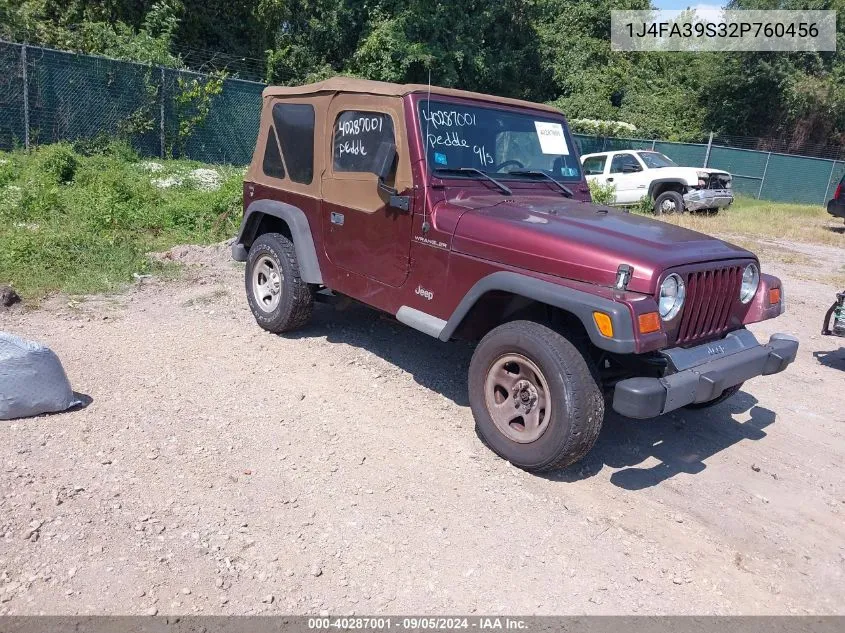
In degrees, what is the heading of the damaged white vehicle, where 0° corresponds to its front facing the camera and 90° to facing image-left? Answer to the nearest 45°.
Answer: approximately 315°

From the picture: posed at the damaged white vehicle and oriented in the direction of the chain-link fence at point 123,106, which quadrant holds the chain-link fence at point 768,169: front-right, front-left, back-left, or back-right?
back-right

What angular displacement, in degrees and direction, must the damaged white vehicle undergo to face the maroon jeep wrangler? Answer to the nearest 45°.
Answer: approximately 45° to its right

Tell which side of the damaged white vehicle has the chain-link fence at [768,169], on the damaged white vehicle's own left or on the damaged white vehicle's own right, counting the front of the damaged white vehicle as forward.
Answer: on the damaged white vehicle's own left

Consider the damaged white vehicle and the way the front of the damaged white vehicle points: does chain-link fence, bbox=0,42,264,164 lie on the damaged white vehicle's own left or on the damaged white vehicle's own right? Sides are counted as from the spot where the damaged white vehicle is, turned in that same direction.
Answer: on the damaged white vehicle's own right

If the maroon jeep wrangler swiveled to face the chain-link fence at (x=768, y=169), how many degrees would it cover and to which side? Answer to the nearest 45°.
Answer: approximately 135° to its left

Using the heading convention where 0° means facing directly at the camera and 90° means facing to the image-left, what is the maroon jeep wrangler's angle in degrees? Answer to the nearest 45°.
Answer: approximately 315°

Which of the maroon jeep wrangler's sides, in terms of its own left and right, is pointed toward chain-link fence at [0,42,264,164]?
back

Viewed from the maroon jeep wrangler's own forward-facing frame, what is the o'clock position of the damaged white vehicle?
The damaged white vehicle is roughly at 8 o'clock from the maroon jeep wrangler.
